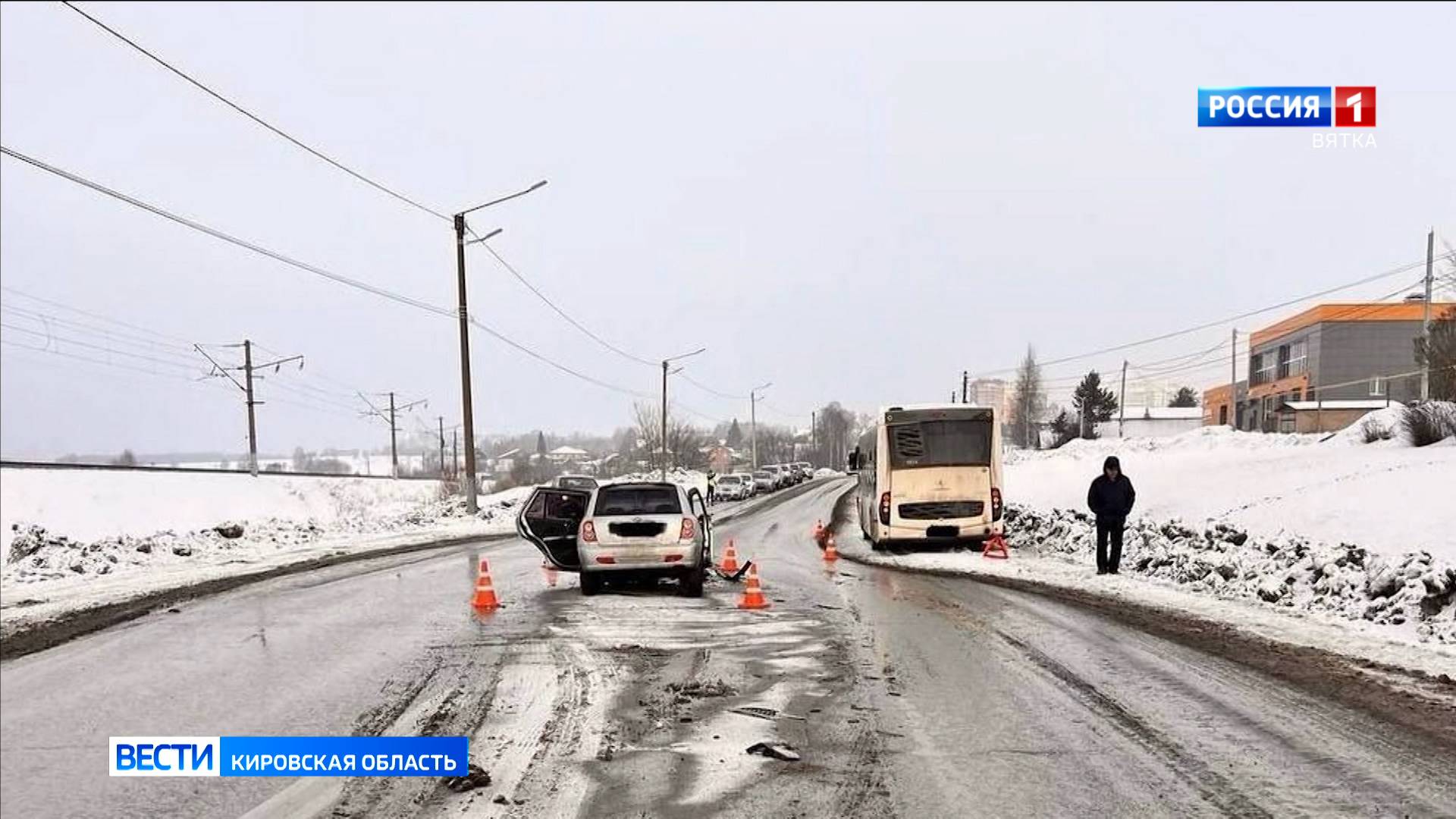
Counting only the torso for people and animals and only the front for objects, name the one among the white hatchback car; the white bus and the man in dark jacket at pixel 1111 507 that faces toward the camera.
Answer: the man in dark jacket

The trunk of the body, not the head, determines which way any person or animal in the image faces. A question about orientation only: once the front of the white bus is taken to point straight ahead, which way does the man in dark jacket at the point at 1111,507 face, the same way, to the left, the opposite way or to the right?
the opposite way

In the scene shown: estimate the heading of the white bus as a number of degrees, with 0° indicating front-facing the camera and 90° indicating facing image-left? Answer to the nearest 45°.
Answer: approximately 180°

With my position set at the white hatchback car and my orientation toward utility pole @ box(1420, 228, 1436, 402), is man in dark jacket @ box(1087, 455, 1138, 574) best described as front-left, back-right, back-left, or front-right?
front-right

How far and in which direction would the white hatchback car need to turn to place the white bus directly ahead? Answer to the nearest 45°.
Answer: approximately 45° to its right

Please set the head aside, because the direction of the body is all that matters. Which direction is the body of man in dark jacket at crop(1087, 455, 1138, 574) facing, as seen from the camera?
toward the camera

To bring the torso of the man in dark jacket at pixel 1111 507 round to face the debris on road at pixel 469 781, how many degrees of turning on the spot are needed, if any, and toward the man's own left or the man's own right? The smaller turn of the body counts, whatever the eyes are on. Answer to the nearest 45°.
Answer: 0° — they already face it

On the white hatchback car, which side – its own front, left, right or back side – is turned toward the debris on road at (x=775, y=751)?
back

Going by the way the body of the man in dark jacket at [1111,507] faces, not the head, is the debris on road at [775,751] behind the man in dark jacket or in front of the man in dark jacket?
in front

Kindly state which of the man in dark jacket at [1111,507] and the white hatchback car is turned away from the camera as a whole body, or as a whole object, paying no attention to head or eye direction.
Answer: the white hatchback car

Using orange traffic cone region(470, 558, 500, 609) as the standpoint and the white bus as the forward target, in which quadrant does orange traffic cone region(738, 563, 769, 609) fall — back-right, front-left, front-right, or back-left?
front-right

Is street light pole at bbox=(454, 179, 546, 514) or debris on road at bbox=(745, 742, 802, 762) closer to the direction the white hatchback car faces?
the street light pole

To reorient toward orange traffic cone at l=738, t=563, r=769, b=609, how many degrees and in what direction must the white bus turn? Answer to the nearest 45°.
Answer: approximately 180°

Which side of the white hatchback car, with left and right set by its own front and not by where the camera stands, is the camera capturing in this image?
back
